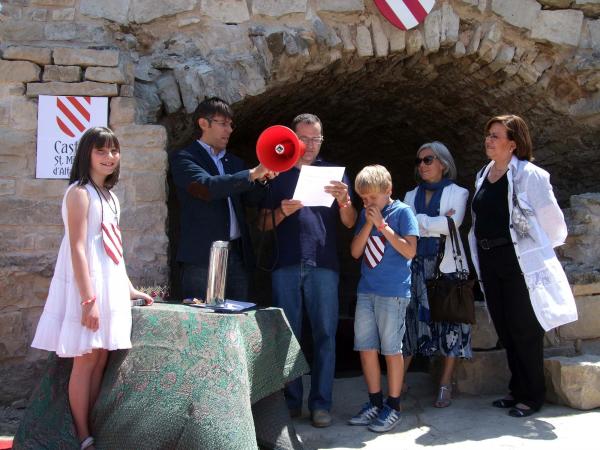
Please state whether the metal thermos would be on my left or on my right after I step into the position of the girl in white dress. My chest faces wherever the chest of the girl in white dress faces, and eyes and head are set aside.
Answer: on my left

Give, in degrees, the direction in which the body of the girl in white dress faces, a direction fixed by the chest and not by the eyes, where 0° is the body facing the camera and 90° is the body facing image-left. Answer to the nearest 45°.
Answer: approximately 315°

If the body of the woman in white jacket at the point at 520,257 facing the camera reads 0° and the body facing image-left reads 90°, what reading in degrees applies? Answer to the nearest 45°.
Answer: approximately 45°

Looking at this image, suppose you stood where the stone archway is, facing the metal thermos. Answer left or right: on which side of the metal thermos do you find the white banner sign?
right

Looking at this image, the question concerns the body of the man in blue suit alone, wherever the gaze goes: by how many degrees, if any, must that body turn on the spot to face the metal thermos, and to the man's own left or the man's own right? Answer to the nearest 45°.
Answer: approximately 45° to the man's own right

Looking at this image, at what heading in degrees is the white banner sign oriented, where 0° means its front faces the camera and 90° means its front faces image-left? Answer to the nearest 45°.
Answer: approximately 0°

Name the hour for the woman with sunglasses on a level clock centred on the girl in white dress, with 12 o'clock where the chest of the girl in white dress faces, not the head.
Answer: The woman with sunglasses is roughly at 10 o'clock from the girl in white dress.

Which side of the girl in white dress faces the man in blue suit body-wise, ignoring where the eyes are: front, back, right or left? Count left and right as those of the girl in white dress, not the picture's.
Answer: left
